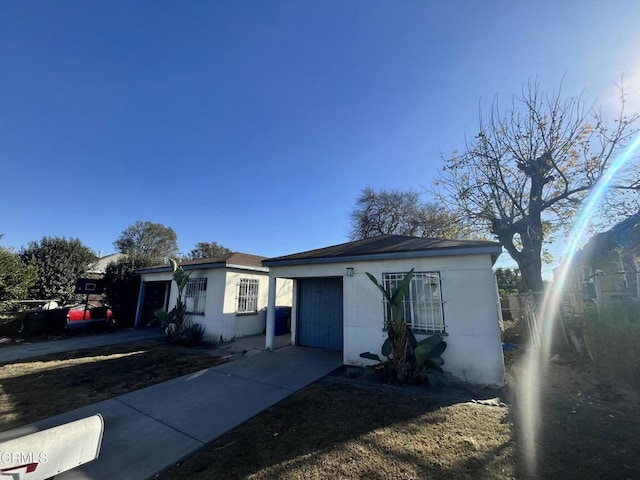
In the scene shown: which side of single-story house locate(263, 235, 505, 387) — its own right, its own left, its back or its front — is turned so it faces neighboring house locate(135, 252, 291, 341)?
right

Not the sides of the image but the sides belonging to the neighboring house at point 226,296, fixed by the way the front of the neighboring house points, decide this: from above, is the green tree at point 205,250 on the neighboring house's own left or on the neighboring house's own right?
on the neighboring house's own right

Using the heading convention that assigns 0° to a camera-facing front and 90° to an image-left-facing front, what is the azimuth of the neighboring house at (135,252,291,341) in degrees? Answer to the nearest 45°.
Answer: approximately 45°

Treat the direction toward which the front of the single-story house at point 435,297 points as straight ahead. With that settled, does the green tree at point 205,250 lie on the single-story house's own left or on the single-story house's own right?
on the single-story house's own right

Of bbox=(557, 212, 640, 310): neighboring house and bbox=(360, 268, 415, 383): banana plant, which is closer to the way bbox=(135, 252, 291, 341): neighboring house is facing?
the banana plant

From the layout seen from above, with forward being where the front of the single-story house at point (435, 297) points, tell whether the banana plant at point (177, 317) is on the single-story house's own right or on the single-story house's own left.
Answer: on the single-story house's own right

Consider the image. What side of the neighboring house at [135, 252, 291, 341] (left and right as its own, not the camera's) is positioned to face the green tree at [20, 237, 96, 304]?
right

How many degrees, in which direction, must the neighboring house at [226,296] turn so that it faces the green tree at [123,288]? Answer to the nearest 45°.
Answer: approximately 90° to its right

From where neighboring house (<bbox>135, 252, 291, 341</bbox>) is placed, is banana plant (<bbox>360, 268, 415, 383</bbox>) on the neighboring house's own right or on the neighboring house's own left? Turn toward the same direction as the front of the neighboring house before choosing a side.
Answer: on the neighboring house's own left

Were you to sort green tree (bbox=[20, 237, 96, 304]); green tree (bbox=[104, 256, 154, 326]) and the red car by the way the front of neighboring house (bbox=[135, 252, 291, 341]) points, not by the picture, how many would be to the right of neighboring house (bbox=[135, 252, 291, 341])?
3

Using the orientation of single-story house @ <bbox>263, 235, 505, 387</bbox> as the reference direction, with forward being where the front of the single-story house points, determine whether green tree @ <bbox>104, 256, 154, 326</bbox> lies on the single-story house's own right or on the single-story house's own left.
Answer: on the single-story house's own right
